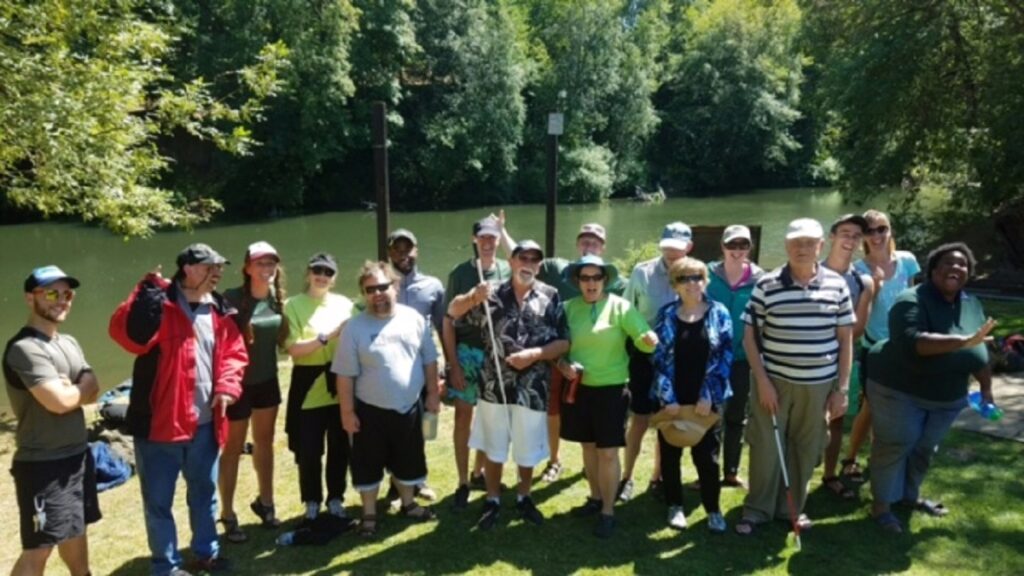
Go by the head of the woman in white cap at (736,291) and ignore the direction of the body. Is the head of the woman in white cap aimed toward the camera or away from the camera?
toward the camera

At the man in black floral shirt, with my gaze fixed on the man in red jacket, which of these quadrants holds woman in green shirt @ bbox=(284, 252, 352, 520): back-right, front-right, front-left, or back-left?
front-right

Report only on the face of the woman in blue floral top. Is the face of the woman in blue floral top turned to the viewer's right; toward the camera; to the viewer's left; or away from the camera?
toward the camera

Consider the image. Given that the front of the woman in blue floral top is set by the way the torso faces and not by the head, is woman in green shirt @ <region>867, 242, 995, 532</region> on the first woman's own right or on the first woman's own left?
on the first woman's own left

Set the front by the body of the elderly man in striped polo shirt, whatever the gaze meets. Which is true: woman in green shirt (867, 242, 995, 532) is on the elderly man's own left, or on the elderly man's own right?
on the elderly man's own left

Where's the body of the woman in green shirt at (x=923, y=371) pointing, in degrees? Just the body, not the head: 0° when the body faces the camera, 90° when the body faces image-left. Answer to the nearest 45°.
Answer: approximately 315°

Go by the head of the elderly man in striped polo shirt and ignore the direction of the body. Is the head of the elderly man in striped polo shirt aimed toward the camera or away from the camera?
toward the camera

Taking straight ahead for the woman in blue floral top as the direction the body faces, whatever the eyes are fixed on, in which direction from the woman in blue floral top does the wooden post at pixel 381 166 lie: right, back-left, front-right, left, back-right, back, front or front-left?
back-right

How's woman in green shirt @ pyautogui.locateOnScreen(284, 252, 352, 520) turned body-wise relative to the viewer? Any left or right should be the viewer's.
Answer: facing the viewer

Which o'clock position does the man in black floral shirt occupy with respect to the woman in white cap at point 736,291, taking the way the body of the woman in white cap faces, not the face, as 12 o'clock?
The man in black floral shirt is roughly at 2 o'clock from the woman in white cap.

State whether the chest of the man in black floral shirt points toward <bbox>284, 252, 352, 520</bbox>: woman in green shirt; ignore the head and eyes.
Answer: no

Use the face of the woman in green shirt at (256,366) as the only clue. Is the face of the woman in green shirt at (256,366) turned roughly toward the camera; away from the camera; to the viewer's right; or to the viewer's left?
toward the camera

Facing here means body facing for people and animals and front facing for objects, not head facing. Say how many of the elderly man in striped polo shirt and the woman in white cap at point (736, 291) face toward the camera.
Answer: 2

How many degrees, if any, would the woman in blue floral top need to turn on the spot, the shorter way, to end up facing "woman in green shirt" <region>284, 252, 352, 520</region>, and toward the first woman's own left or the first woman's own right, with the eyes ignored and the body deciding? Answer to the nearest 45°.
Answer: approximately 90° to the first woman's own right

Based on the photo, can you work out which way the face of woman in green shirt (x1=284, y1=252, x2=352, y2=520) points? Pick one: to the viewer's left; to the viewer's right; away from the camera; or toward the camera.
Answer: toward the camera

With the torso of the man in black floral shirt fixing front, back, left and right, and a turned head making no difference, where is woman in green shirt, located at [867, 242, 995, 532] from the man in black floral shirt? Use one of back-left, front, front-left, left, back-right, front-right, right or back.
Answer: left

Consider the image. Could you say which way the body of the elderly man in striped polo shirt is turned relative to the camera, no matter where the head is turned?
toward the camera
